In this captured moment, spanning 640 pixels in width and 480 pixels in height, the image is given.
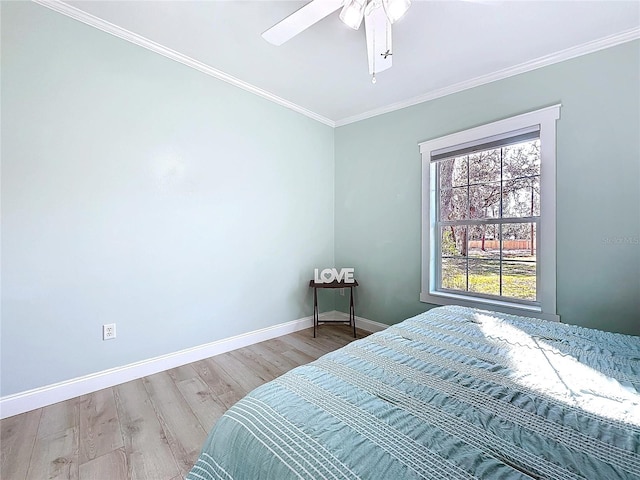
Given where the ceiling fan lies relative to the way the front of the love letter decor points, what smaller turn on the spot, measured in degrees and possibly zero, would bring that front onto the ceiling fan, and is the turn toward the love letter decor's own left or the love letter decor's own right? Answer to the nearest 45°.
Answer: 0° — it already faces it

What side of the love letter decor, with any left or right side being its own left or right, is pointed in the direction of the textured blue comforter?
front

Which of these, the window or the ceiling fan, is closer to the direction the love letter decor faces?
the ceiling fan

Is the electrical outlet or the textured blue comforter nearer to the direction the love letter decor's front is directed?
the textured blue comforter

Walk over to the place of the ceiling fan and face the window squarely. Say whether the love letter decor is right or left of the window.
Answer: left

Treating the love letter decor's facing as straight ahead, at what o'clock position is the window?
The window is roughly at 10 o'clock from the love letter decor.

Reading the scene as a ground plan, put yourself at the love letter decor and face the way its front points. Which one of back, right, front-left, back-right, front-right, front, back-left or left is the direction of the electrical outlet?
front-right

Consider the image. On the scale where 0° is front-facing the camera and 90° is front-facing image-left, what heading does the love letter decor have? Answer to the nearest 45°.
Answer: approximately 0°
